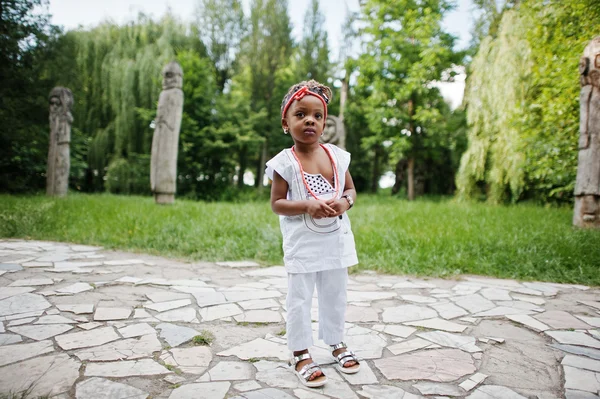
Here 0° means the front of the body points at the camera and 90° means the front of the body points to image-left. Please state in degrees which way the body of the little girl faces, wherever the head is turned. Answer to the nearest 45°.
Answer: approximately 315°

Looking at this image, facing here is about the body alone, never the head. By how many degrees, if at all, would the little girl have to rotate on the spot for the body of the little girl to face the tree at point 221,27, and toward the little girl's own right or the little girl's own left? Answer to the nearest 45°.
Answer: approximately 135° to the little girl's own left

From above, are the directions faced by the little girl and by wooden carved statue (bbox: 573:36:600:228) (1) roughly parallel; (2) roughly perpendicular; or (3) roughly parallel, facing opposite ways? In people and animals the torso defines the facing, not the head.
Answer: roughly perpendicular

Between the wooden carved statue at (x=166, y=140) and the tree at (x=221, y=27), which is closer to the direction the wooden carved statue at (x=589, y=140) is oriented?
the wooden carved statue

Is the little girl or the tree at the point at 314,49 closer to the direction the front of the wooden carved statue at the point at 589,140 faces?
the little girl

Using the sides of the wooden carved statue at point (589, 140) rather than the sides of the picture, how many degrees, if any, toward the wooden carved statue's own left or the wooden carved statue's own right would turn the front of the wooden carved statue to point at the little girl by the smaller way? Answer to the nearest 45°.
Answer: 0° — it already faces them

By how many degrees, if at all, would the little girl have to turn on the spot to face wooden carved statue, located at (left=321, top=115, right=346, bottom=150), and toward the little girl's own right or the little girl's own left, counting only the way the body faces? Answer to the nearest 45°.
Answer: approximately 135° to the little girl's own left
